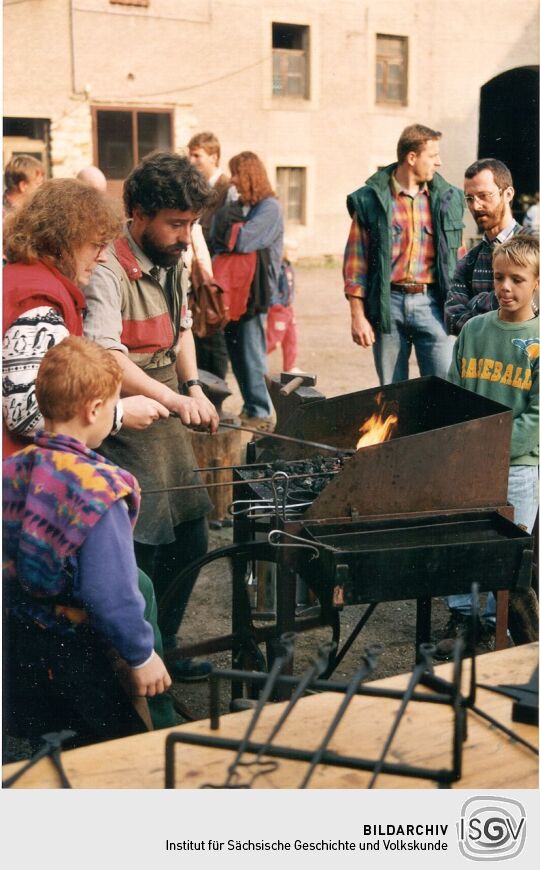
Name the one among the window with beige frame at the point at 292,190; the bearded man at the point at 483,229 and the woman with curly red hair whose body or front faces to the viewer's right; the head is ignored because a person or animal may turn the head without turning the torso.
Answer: the woman with curly red hair

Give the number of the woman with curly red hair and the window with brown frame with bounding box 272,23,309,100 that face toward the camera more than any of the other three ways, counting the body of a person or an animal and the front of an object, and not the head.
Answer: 1

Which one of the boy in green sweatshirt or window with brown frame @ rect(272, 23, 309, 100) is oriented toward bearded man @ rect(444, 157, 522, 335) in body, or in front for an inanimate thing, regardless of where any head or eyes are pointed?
the window with brown frame

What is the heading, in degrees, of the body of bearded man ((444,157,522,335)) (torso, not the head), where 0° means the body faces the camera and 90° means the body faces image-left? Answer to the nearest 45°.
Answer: approximately 45°

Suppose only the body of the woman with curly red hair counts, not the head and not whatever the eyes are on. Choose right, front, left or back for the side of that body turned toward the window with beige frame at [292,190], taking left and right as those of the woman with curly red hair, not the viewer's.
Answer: left

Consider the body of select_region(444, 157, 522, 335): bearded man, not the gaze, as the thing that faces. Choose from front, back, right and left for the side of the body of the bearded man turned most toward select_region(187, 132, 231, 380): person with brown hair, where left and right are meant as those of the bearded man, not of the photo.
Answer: right

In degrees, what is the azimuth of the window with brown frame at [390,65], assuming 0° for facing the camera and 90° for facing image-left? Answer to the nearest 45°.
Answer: approximately 0°

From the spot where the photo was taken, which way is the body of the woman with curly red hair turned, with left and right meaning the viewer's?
facing to the right of the viewer

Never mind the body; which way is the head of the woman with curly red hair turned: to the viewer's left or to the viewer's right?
to the viewer's right

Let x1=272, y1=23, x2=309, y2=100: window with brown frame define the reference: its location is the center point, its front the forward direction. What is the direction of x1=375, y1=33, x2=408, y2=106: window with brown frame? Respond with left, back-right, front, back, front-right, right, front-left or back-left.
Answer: left

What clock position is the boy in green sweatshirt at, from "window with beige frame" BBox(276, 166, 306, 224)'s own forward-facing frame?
The boy in green sweatshirt is roughly at 12 o'clock from the window with beige frame.

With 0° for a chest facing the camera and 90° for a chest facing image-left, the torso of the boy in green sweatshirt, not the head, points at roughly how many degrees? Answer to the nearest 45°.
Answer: approximately 45°

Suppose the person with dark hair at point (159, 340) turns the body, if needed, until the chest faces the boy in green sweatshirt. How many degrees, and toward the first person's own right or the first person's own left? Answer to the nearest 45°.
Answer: approximately 45° to the first person's own left
